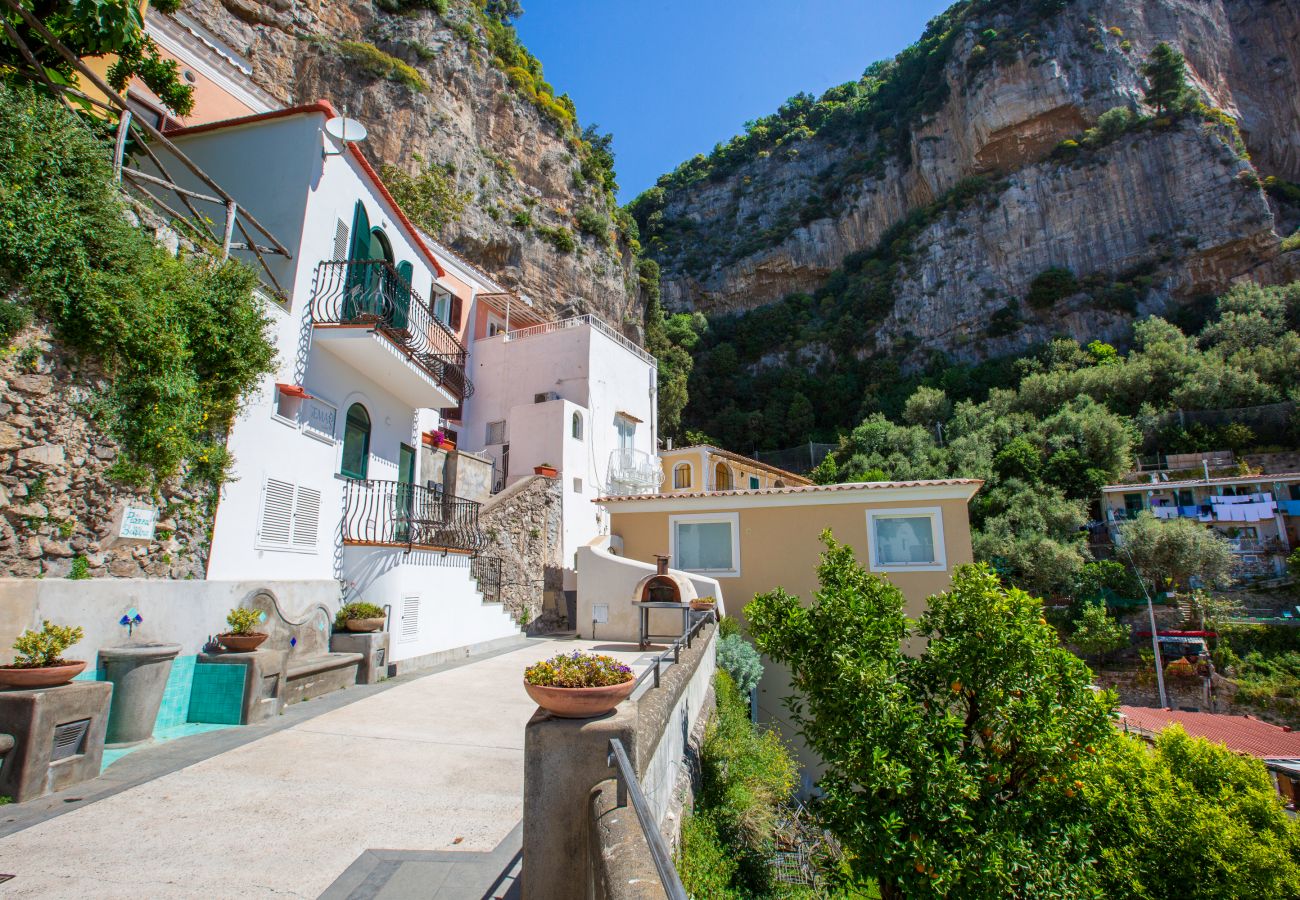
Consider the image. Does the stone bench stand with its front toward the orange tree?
yes

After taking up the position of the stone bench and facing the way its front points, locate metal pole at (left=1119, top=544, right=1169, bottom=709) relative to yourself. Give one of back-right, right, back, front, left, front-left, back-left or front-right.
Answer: front-left

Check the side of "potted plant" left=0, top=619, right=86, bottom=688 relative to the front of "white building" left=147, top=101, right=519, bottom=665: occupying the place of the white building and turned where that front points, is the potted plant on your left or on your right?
on your right

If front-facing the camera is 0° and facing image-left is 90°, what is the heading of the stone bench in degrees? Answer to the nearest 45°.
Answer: approximately 315°

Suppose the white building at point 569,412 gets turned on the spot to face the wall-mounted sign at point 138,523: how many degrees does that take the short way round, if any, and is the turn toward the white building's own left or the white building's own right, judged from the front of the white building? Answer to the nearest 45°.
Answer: approximately 45° to the white building's own right

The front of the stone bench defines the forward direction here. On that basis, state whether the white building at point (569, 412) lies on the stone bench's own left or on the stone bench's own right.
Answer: on the stone bench's own left

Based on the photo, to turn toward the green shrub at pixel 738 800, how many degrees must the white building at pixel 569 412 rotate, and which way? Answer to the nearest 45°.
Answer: approximately 45° to its right

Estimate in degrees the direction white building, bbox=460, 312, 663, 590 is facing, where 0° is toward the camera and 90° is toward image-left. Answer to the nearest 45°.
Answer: approximately 315°

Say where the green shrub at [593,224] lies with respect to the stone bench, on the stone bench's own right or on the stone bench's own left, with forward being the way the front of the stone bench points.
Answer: on the stone bench's own left
